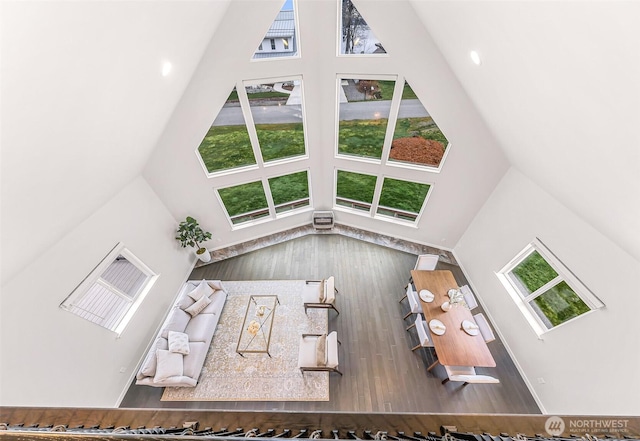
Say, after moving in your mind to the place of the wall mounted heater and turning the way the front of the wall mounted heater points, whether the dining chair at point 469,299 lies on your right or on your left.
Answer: on your left

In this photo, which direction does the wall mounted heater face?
toward the camera

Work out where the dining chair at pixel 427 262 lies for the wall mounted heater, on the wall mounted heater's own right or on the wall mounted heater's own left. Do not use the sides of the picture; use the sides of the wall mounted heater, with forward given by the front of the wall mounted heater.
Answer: on the wall mounted heater's own left

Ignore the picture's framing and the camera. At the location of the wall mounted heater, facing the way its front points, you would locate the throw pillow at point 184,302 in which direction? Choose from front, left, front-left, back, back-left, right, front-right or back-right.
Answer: right

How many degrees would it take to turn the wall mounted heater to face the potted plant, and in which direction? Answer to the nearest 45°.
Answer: approximately 90° to its right

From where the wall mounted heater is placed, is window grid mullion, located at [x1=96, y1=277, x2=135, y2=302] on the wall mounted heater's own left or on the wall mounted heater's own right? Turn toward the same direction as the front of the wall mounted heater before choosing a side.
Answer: on the wall mounted heater's own right

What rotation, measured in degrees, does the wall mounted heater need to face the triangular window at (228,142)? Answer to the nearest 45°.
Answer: approximately 45° to its right

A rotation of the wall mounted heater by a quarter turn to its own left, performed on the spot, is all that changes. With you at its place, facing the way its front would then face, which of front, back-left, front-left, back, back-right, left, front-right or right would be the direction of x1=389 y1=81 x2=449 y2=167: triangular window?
front-right
